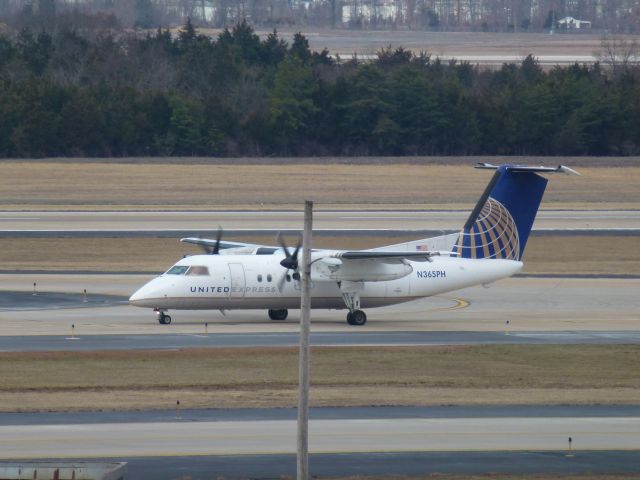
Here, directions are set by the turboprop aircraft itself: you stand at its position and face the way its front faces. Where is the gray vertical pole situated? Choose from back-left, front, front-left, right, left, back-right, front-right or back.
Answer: front-left

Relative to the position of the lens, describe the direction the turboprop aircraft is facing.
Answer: facing the viewer and to the left of the viewer
